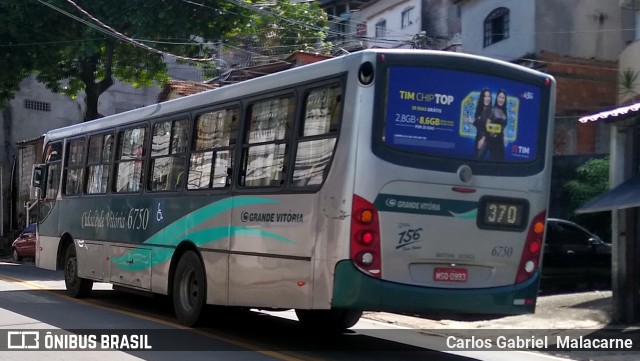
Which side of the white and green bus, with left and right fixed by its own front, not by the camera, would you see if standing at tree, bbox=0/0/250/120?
front

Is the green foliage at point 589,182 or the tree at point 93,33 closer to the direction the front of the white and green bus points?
the tree

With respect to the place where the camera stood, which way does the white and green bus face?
facing away from the viewer and to the left of the viewer

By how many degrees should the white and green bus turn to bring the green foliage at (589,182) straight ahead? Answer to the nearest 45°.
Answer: approximately 90° to its right
